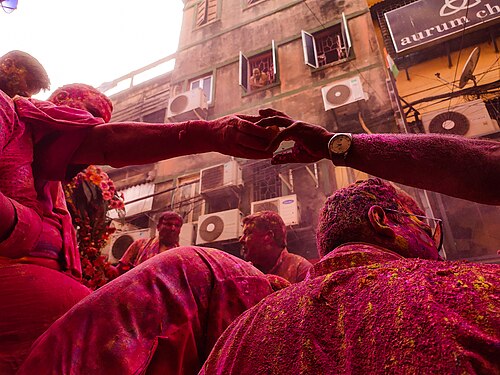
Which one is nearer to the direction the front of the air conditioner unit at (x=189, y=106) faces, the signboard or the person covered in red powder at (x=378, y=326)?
the person covered in red powder

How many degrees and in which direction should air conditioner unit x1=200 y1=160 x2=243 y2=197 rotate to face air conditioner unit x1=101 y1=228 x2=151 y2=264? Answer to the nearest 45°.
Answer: approximately 45° to its right

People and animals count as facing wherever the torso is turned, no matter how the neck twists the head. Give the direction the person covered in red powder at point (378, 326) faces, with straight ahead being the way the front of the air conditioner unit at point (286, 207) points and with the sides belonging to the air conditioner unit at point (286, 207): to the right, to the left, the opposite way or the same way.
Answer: the opposite way

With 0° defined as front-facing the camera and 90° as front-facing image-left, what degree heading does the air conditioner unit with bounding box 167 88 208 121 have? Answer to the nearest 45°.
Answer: approximately 45°

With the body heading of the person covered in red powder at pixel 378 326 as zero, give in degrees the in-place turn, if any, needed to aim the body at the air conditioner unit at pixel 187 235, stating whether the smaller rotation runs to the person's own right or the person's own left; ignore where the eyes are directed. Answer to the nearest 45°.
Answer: approximately 90° to the person's own left

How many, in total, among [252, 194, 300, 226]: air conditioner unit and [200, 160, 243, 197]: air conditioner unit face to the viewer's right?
0

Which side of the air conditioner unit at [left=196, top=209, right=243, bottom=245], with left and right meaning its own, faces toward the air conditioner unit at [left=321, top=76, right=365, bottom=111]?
left

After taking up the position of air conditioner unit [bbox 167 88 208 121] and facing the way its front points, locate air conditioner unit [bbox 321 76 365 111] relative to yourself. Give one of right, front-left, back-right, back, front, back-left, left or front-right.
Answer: left

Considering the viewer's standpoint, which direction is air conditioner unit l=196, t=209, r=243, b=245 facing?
facing the viewer and to the left of the viewer

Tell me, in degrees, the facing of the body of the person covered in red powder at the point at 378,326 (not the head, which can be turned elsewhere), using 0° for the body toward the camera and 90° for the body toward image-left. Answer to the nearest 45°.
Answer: approximately 225°
